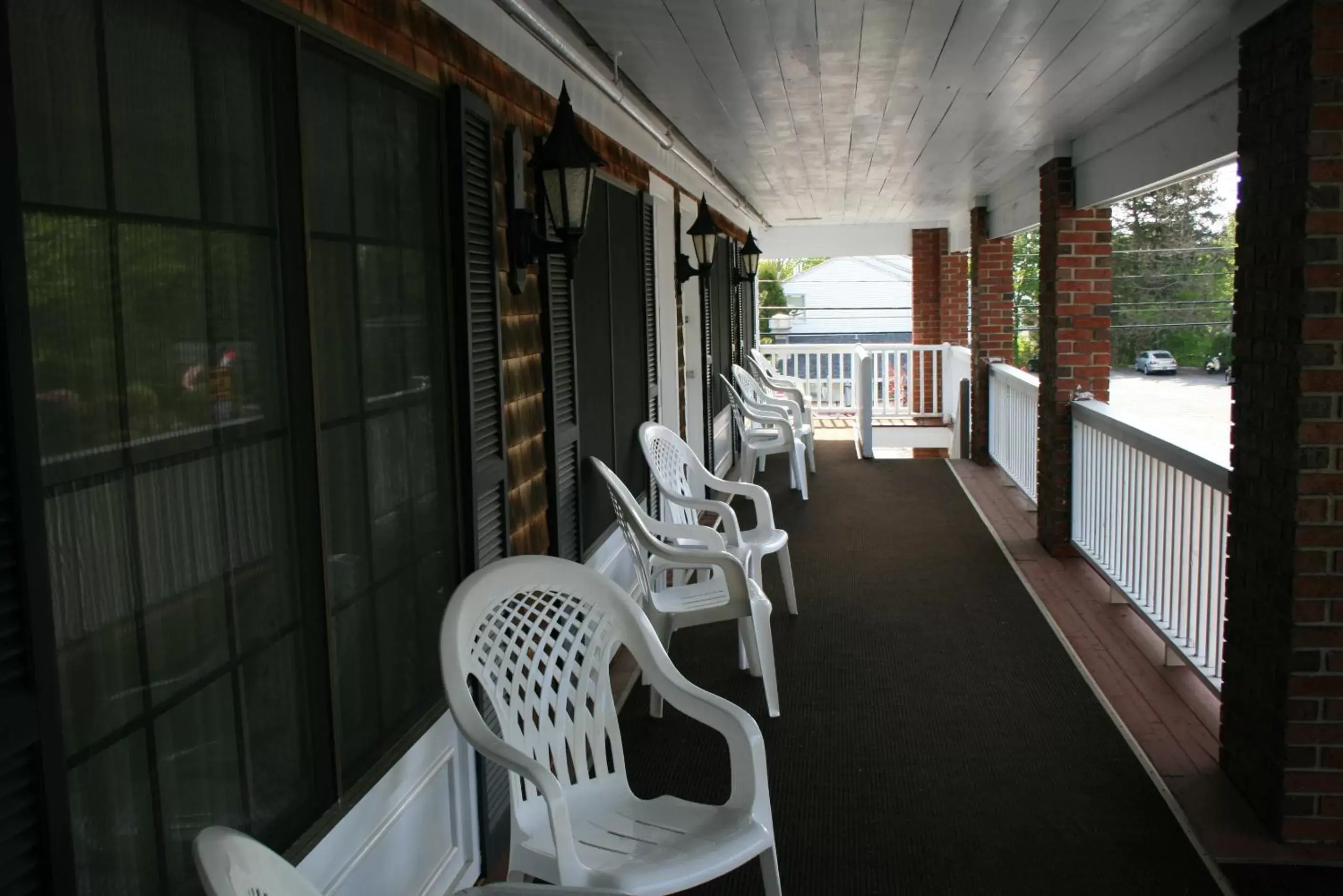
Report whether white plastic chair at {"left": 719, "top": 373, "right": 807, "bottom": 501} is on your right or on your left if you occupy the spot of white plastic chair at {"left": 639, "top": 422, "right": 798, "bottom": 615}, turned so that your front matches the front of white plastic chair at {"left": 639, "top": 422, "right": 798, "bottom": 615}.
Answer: on your left

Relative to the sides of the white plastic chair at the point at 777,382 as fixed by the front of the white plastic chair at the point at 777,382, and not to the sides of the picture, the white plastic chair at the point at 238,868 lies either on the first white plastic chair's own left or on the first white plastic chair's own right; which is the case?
on the first white plastic chair's own right

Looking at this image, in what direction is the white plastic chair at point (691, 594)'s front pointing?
to the viewer's right

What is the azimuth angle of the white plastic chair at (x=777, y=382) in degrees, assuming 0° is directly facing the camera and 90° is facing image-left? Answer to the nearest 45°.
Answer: approximately 270°

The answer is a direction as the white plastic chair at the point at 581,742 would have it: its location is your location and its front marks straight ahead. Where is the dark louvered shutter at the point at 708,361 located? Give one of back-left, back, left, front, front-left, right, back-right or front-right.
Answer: back-left

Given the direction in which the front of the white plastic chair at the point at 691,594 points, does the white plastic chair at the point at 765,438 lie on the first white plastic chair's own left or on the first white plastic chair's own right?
on the first white plastic chair's own left

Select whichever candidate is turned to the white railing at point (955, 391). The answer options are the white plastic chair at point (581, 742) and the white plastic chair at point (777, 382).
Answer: the white plastic chair at point (777, 382)
